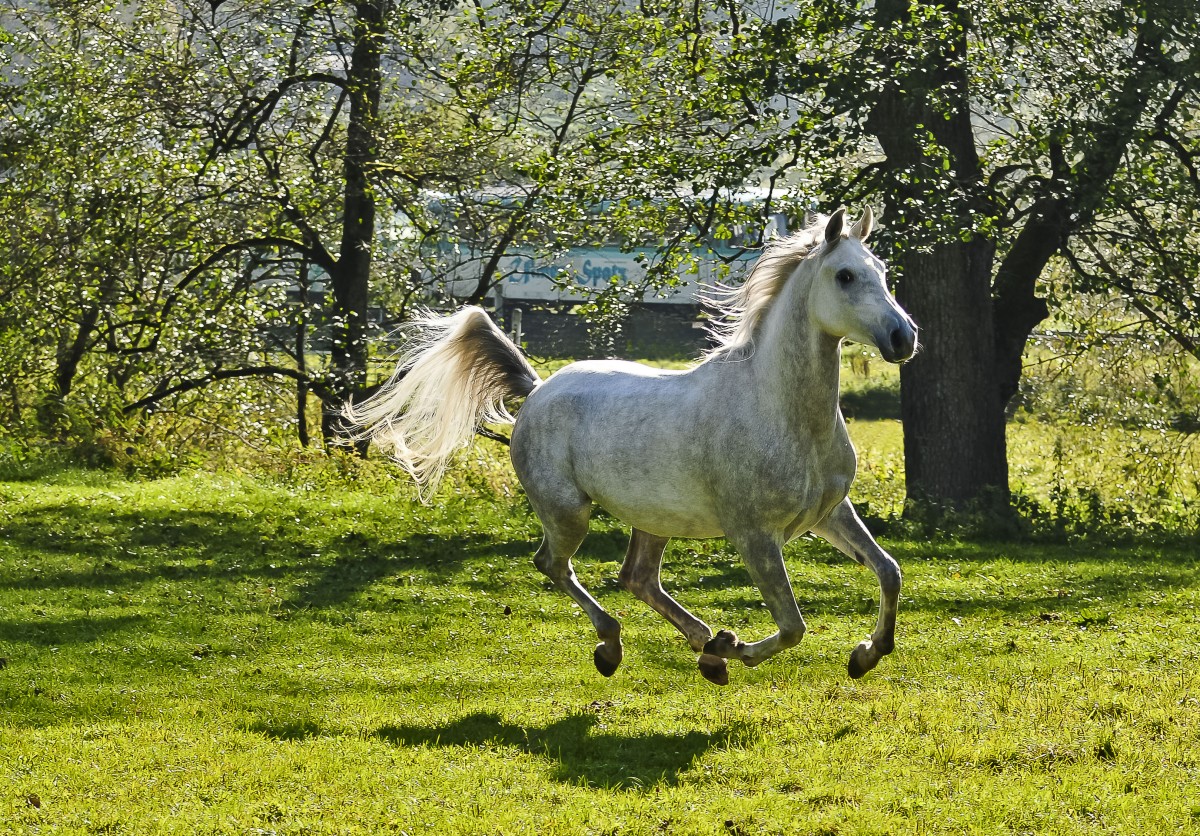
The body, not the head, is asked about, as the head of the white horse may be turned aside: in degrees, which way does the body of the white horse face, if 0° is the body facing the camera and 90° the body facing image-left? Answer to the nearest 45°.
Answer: approximately 315°
